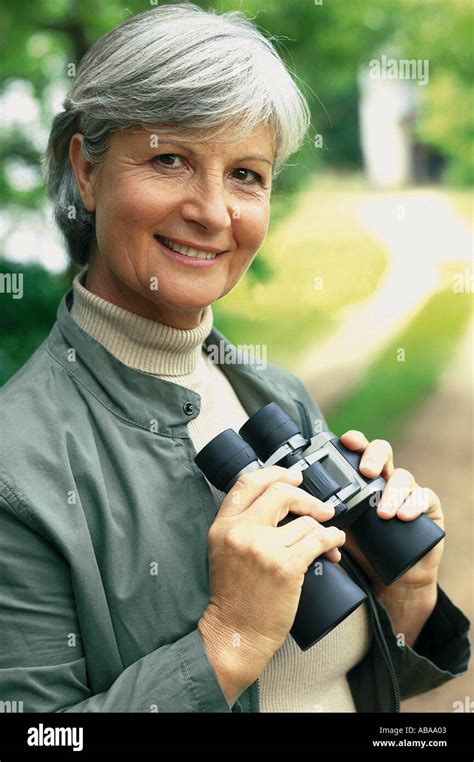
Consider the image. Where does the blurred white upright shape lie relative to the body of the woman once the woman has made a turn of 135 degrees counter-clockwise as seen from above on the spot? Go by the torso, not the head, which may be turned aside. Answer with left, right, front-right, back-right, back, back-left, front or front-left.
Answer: front

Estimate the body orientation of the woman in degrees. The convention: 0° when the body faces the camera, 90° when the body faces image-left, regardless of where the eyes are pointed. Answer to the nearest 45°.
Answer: approximately 315°
